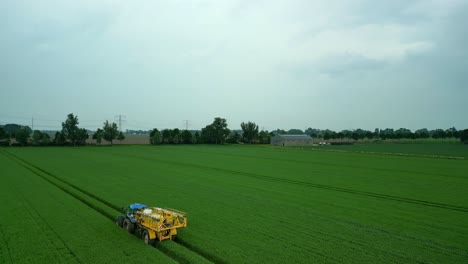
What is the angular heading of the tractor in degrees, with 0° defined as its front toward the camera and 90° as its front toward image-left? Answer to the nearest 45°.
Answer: approximately 135°
